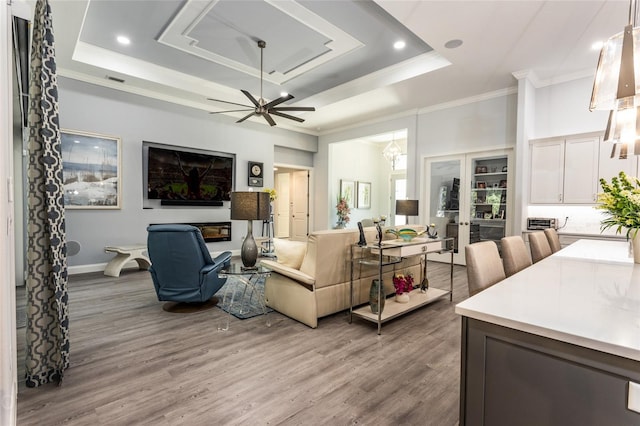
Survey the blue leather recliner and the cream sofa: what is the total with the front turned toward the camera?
0

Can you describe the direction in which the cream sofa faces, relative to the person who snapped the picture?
facing away from the viewer and to the left of the viewer

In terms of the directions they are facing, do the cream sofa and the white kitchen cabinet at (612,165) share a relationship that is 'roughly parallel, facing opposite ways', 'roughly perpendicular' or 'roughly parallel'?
roughly perpendicular

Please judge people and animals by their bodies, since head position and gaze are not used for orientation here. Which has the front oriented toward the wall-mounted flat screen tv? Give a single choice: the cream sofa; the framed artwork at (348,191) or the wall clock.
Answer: the cream sofa

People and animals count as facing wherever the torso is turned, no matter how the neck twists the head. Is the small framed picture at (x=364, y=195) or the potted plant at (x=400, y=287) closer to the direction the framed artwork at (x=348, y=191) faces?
the potted plant

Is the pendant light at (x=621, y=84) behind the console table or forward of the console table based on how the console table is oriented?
forward

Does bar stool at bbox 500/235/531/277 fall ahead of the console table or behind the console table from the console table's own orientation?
ahead

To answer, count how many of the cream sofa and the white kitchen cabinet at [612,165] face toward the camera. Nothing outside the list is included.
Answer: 1

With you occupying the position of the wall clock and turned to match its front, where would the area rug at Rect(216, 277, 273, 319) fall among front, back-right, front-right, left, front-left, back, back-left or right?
front-right

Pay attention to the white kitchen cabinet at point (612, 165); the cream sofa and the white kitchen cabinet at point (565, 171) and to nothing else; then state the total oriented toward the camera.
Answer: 2

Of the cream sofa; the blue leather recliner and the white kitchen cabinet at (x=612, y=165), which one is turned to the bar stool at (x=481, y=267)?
the white kitchen cabinet
